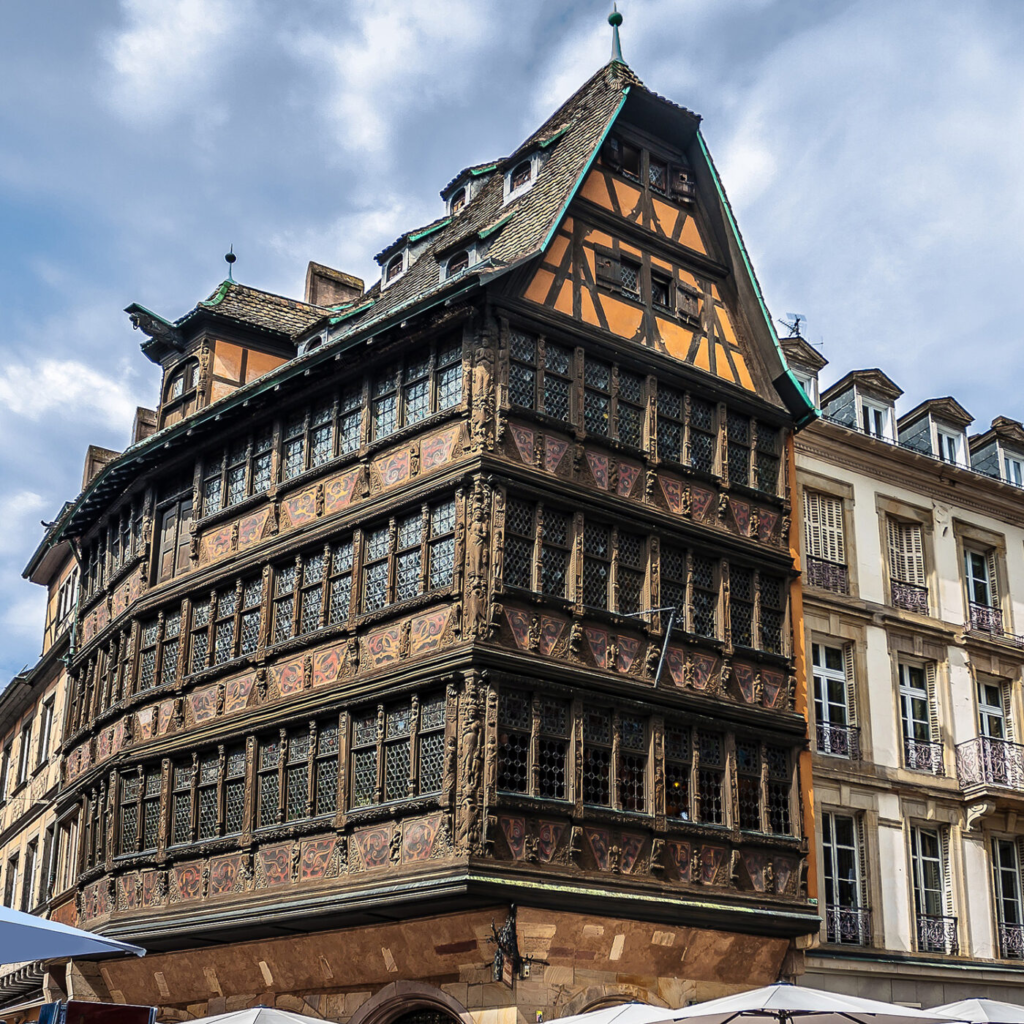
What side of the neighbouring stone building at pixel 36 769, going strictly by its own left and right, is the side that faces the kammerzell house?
left

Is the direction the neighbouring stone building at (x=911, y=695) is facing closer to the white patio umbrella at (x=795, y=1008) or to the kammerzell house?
the white patio umbrella

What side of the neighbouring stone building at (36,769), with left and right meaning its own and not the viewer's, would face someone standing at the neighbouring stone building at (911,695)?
left

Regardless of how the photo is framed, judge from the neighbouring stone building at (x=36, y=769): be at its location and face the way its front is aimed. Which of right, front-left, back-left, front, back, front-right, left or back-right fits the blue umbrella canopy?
front-left

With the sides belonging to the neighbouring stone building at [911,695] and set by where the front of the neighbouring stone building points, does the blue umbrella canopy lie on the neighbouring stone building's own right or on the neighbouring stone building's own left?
on the neighbouring stone building's own right

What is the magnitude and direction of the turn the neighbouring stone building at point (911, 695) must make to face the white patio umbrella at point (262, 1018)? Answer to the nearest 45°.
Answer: approximately 90° to its right

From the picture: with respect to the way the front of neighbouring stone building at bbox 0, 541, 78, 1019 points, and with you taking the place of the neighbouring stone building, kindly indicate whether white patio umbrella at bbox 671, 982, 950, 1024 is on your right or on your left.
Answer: on your left

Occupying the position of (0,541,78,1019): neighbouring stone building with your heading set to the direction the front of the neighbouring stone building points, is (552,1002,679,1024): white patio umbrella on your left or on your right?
on your left

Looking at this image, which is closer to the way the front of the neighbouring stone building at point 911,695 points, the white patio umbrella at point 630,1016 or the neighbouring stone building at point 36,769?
the white patio umbrella

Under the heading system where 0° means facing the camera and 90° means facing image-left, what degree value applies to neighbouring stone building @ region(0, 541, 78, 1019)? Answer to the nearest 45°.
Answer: approximately 45°
